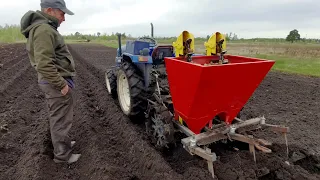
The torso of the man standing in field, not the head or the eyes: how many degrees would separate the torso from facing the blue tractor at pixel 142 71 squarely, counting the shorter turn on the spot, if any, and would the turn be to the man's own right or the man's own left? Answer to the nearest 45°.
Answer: approximately 45° to the man's own left

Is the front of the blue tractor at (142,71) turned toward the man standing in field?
no

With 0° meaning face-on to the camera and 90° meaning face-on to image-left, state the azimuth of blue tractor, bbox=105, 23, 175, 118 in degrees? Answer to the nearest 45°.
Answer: approximately 135°

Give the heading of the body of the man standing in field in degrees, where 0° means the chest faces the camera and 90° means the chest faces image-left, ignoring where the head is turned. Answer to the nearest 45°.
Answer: approximately 270°

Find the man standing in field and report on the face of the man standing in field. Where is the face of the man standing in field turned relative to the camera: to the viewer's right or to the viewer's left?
to the viewer's right

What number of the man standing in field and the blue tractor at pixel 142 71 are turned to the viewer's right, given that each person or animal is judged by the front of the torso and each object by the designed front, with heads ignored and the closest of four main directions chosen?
1

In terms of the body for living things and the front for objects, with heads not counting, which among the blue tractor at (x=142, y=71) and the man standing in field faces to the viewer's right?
the man standing in field
